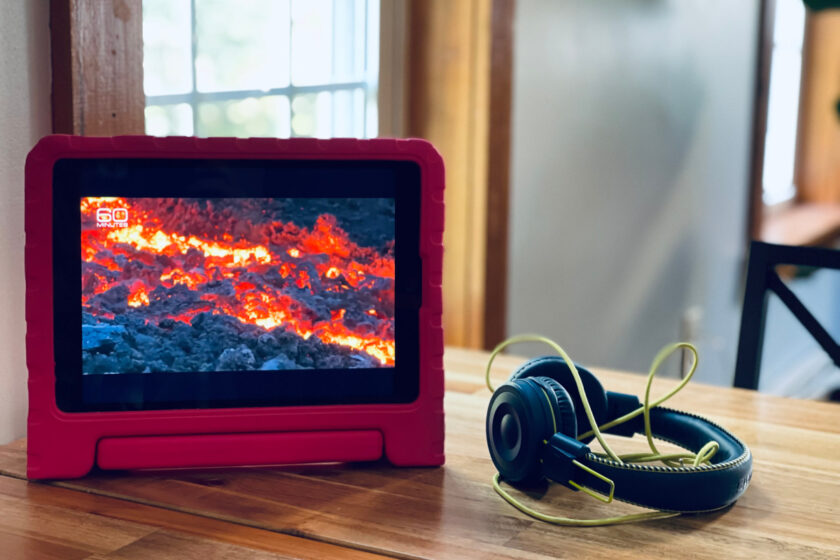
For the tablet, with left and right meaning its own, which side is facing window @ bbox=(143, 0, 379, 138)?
back

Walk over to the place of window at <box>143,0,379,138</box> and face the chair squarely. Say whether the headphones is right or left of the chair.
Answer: right

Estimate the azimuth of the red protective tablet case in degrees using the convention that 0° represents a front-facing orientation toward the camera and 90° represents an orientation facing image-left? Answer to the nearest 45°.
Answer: approximately 0°

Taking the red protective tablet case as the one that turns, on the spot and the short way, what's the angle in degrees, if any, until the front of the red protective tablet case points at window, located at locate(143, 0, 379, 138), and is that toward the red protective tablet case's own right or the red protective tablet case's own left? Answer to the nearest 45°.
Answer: approximately 180°

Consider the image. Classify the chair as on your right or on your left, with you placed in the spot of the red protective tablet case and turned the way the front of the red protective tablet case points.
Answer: on your left
